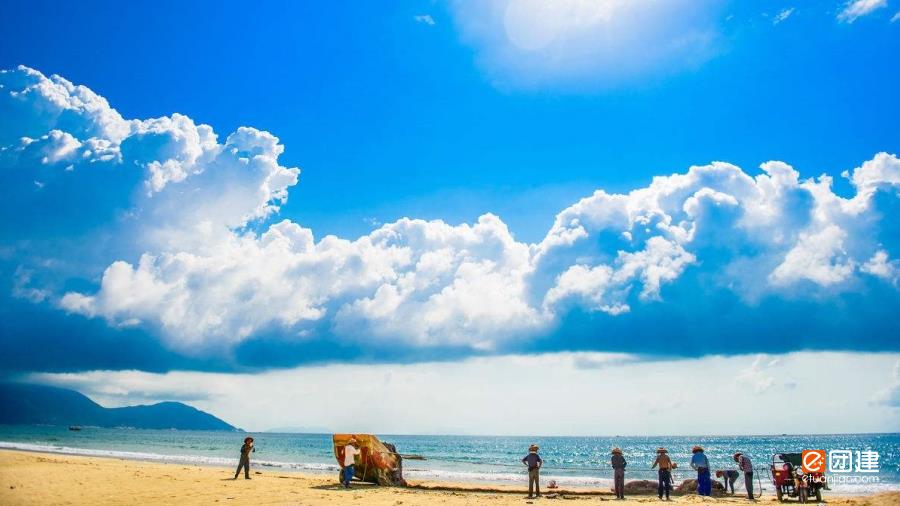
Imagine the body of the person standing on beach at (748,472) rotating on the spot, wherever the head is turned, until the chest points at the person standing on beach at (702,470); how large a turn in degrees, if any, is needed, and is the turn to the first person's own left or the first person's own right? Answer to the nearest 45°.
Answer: approximately 45° to the first person's own left

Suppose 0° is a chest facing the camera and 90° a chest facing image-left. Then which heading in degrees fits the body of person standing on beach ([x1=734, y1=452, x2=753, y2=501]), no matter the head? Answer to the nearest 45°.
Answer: approximately 90°

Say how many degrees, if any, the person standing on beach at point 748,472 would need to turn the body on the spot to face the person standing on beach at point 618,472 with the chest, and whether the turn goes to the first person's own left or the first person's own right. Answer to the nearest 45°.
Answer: approximately 45° to the first person's own left

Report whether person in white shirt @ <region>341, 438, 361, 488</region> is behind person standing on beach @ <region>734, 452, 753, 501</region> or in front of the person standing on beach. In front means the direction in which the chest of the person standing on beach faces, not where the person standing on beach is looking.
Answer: in front

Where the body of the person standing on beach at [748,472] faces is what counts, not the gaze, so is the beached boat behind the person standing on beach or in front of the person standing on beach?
in front
